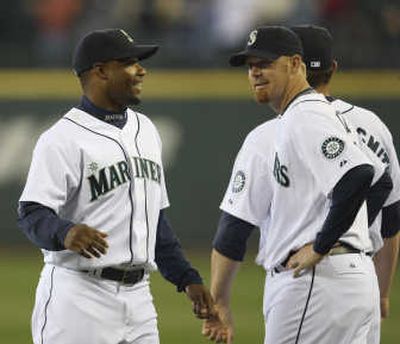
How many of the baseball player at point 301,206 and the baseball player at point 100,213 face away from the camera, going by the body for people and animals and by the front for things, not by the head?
0

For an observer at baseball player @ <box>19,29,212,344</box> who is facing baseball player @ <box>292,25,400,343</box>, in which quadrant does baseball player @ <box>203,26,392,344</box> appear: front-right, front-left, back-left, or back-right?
front-right

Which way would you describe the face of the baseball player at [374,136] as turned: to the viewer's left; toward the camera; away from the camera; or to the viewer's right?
away from the camera

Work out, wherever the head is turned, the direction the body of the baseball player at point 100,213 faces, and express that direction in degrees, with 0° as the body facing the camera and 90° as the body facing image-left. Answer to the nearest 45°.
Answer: approximately 315°

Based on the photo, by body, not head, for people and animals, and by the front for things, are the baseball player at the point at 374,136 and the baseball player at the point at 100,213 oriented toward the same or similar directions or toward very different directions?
very different directions

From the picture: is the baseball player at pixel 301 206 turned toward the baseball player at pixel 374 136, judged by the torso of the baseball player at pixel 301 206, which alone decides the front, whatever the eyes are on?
no

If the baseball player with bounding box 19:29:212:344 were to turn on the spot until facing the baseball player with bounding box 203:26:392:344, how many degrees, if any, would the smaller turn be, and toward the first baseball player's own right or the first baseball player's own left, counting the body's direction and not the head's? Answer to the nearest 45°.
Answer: approximately 45° to the first baseball player's own left

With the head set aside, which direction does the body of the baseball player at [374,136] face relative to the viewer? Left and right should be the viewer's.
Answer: facing away from the viewer and to the left of the viewer

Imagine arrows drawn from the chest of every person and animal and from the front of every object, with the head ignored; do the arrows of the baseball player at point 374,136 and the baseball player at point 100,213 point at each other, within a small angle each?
no

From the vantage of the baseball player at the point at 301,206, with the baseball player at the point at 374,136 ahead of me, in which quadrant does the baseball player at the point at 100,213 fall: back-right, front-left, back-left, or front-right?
back-left

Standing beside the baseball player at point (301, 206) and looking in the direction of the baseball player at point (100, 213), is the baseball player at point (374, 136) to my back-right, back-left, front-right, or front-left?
back-right

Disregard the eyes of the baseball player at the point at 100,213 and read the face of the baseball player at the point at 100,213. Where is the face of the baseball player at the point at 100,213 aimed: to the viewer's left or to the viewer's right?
to the viewer's right

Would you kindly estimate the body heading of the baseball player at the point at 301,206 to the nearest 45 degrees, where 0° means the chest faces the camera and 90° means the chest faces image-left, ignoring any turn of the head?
approximately 45°

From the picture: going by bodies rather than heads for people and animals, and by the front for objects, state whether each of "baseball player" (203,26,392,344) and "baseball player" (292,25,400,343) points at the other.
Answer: no
